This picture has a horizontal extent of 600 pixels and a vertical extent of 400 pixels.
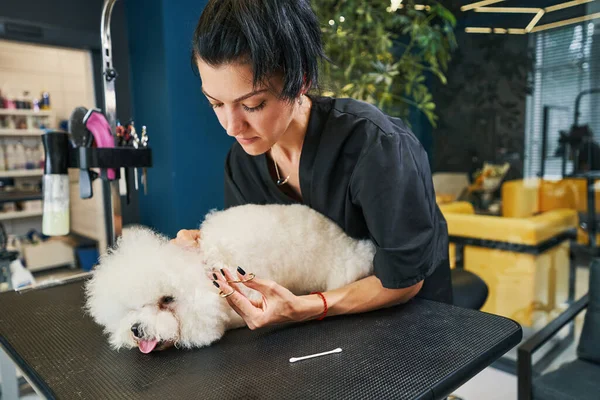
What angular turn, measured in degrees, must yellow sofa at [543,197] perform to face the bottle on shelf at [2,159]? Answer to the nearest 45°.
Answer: approximately 90° to its right

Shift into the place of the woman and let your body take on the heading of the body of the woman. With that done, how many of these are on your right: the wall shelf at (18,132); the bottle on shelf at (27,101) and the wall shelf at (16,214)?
3

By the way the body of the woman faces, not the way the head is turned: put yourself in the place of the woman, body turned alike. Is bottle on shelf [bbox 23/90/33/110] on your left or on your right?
on your right

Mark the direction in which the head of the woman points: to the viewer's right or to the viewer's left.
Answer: to the viewer's left

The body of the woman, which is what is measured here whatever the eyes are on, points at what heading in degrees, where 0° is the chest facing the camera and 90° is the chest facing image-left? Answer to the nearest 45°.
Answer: approximately 45°

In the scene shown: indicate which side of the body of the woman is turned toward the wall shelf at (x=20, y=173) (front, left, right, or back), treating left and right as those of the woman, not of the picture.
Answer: right

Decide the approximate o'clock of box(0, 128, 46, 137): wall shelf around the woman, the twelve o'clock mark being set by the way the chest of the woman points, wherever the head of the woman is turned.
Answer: The wall shelf is roughly at 3 o'clock from the woman.

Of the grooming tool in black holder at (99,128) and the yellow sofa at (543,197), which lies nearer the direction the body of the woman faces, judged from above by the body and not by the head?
the grooming tool in black holder

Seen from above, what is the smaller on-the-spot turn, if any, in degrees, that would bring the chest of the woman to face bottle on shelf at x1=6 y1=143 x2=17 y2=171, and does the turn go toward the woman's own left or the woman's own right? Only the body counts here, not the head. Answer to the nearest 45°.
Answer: approximately 90° to the woman's own right

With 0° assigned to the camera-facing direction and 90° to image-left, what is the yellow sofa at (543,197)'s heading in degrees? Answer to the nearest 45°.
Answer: approximately 0°
